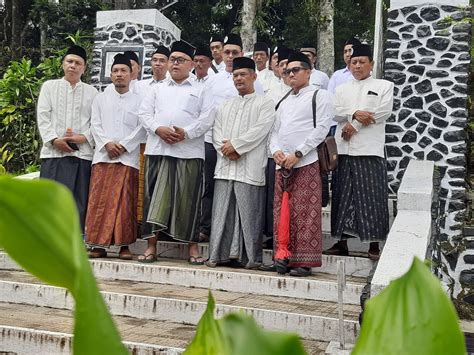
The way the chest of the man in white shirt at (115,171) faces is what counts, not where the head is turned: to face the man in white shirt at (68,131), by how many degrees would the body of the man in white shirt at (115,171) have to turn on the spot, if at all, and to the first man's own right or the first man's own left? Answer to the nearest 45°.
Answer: approximately 135° to the first man's own right

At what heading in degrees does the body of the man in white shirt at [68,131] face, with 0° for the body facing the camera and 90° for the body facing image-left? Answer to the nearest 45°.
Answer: approximately 0°

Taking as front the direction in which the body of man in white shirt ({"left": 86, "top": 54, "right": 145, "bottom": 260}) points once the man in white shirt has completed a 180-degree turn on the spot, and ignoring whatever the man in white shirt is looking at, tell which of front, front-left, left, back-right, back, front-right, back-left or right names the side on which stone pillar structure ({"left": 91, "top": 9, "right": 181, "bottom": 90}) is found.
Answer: front

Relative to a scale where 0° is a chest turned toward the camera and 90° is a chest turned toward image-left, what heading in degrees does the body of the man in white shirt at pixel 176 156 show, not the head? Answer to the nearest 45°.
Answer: approximately 0°

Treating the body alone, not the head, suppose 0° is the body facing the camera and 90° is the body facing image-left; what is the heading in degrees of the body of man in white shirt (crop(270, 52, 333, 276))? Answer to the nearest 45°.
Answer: approximately 45°
